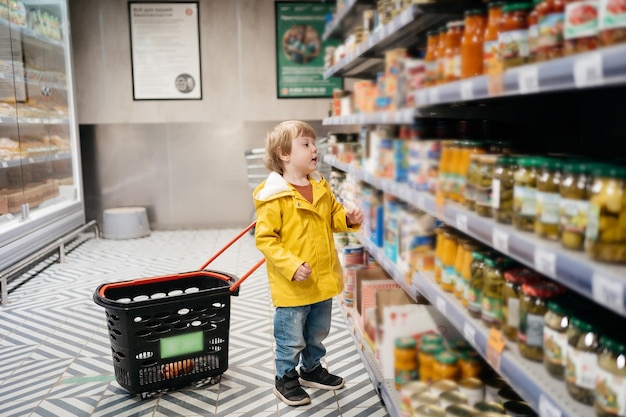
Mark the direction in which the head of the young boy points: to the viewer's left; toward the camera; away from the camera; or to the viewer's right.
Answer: to the viewer's right

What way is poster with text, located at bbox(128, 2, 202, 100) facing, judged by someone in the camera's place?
facing the viewer

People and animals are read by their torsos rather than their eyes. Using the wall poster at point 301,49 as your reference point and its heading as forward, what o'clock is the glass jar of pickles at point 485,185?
The glass jar of pickles is roughly at 12 o'clock from the wall poster.

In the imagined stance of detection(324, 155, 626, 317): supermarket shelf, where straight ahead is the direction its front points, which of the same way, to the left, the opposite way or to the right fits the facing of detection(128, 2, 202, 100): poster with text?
to the left

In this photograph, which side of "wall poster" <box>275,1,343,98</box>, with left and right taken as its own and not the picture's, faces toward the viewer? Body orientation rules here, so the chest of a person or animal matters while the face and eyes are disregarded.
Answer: front

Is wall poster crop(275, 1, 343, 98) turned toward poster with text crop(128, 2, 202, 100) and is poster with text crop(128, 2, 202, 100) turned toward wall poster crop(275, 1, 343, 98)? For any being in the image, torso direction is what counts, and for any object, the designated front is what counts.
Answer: no

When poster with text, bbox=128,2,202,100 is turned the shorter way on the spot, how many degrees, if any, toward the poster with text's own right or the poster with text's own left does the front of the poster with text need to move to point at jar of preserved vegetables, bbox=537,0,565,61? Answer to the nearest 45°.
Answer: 0° — it already faces it

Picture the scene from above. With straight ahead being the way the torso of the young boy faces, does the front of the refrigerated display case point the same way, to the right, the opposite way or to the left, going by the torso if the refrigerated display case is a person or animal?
the same way

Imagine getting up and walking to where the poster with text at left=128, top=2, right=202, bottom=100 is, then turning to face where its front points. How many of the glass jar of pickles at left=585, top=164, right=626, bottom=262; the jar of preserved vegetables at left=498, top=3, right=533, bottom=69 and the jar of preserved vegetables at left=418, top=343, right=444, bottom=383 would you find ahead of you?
3

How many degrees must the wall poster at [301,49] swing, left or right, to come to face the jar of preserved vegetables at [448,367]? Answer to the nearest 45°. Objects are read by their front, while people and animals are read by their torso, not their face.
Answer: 0° — it already faces it

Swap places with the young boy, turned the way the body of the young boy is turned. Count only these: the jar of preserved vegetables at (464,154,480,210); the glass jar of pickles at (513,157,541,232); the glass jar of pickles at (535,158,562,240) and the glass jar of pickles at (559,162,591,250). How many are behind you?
0

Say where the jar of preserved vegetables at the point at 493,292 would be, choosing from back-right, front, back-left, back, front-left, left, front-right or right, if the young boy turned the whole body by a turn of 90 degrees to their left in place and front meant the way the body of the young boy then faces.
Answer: right

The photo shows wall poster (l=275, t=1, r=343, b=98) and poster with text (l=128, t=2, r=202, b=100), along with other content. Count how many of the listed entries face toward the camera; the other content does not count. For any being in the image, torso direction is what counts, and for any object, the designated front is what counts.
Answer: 2

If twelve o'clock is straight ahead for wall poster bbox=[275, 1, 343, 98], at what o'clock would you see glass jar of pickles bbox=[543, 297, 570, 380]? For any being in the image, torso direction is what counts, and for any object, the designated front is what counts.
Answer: The glass jar of pickles is roughly at 12 o'clock from the wall poster.

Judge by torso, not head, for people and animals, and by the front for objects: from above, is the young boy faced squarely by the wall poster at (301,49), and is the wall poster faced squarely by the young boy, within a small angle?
no

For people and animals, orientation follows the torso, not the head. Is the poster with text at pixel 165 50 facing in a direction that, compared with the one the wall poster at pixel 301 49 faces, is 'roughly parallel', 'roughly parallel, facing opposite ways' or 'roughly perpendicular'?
roughly parallel
